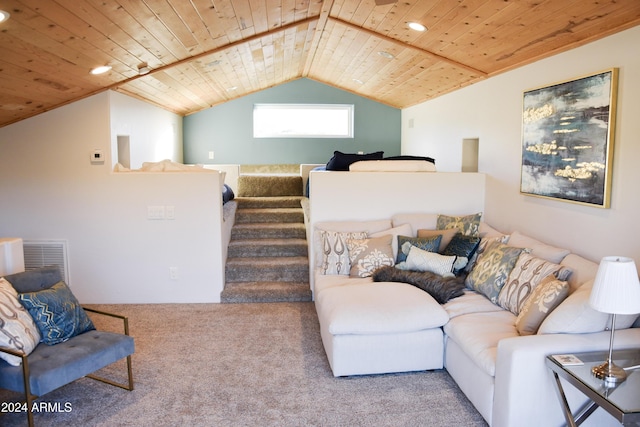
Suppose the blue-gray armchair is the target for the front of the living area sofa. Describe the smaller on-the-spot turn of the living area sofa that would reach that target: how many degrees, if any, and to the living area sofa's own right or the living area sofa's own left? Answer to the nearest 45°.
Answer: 0° — it already faces it

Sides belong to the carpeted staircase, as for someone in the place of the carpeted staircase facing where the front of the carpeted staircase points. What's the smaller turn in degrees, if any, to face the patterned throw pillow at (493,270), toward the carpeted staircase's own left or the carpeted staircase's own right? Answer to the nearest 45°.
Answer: approximately 45° to the carpeted staircase's own left

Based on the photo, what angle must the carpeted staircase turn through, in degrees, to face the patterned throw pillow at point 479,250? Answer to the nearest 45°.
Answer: approximately 45° to its left

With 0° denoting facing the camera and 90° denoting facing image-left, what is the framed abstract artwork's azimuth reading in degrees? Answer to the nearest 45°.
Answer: approximately 45°

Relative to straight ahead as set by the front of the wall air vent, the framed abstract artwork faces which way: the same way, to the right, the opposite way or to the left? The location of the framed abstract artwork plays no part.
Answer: to the right

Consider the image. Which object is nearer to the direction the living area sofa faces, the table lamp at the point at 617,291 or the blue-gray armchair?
the blue-gray armchair

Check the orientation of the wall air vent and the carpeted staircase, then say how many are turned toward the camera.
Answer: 2

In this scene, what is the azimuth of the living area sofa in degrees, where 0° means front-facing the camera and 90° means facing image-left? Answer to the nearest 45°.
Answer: approximately 45°
